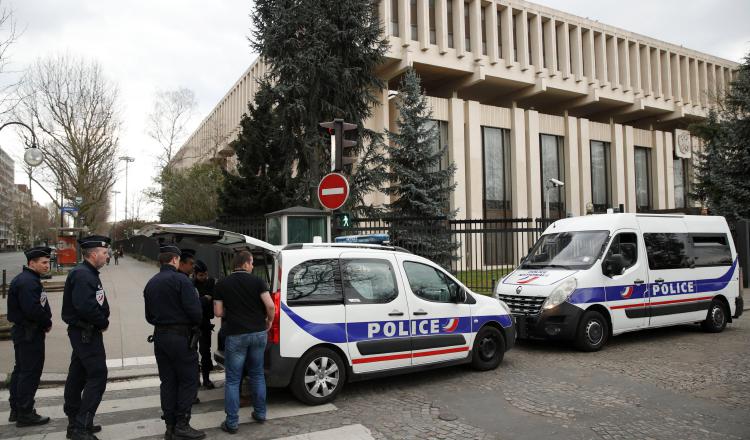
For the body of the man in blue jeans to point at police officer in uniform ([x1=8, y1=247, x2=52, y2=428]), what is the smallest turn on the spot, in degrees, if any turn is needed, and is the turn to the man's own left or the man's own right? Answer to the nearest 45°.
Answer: approximately 90° to the man's own left

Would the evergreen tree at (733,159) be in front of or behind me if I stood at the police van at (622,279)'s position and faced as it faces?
behind

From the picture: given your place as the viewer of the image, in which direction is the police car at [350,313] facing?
facing away from the viewer and to the right of the viewer

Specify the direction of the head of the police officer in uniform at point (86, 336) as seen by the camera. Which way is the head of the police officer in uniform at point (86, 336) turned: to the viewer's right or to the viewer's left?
to the viewer's right

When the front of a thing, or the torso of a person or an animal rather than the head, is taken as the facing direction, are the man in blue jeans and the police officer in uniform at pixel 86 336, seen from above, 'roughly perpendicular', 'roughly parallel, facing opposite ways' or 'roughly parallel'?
roughly perpendicular

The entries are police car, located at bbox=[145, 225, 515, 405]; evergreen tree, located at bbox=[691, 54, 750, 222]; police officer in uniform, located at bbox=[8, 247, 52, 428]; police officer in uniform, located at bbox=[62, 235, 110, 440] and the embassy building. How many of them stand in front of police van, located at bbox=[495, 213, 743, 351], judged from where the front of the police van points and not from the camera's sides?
3

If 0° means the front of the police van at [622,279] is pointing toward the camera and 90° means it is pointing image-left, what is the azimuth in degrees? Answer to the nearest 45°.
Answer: approximately 45°

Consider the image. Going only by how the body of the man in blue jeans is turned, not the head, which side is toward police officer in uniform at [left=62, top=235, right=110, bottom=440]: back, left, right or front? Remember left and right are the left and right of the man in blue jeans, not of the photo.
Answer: left

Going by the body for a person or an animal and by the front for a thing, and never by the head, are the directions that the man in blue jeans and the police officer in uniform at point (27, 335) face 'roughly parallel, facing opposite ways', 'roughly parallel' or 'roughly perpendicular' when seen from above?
roughly perpendicular

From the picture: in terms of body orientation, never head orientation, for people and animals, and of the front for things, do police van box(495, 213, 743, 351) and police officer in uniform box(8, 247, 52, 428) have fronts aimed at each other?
yes

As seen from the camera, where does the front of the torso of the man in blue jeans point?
away from the camera

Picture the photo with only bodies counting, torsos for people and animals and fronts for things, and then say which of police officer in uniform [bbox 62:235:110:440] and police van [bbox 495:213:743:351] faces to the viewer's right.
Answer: the police officer in uniform

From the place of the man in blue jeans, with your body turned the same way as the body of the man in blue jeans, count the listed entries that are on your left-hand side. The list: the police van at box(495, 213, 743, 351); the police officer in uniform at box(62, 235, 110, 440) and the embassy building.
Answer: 1
